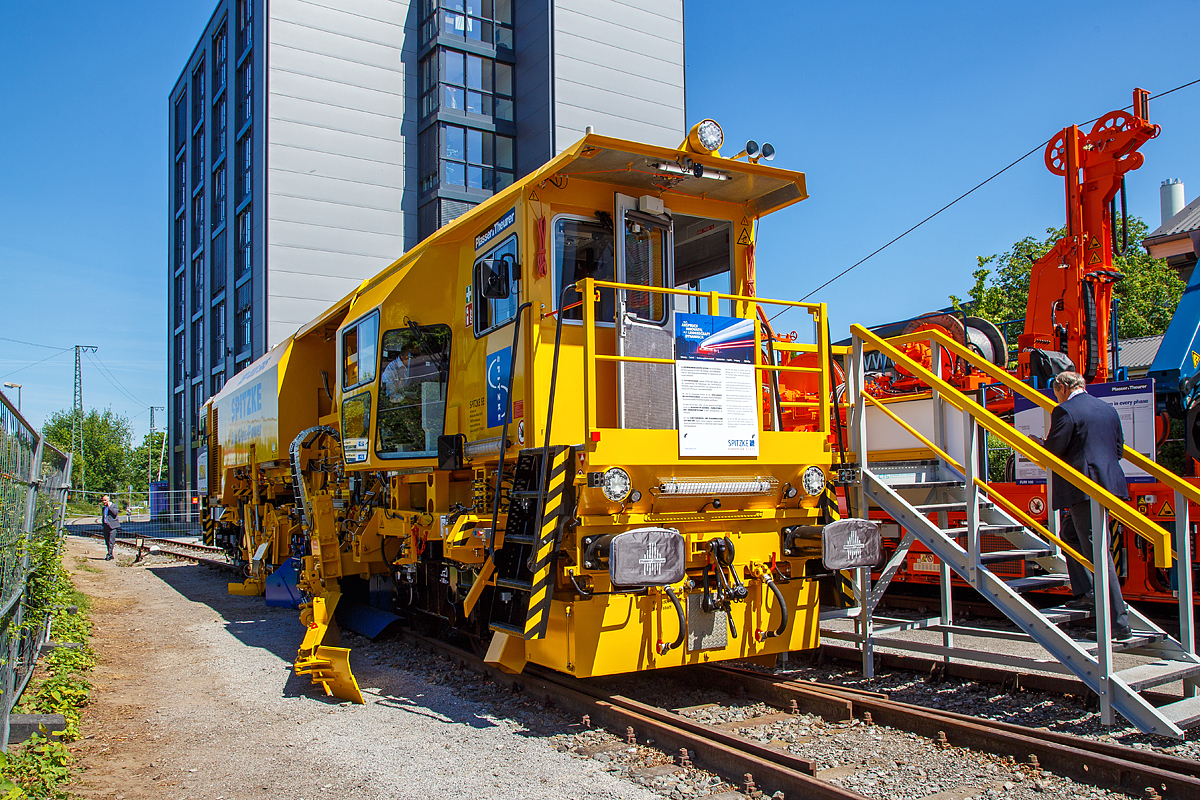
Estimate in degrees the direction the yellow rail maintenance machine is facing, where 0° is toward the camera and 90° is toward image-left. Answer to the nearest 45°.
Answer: approximately 315°

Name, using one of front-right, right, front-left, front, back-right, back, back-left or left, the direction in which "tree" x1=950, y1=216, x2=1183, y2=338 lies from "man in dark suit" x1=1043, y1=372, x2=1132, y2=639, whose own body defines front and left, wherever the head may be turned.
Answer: front-right

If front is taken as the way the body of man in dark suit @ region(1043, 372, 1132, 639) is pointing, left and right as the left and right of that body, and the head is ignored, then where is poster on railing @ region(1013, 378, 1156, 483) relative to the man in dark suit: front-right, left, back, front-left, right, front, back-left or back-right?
front-right

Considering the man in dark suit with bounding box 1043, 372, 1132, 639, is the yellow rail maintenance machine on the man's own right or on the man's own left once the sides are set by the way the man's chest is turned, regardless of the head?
on the man's own left

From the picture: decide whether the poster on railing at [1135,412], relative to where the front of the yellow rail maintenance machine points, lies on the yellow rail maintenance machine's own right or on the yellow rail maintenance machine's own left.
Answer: on the yellow rail maintenance machine's own left

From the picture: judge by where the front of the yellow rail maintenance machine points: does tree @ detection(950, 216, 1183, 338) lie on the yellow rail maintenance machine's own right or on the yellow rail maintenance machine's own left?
on the yellow rail maintenance machine's own left

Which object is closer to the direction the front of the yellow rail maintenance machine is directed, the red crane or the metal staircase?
the metal staircase
